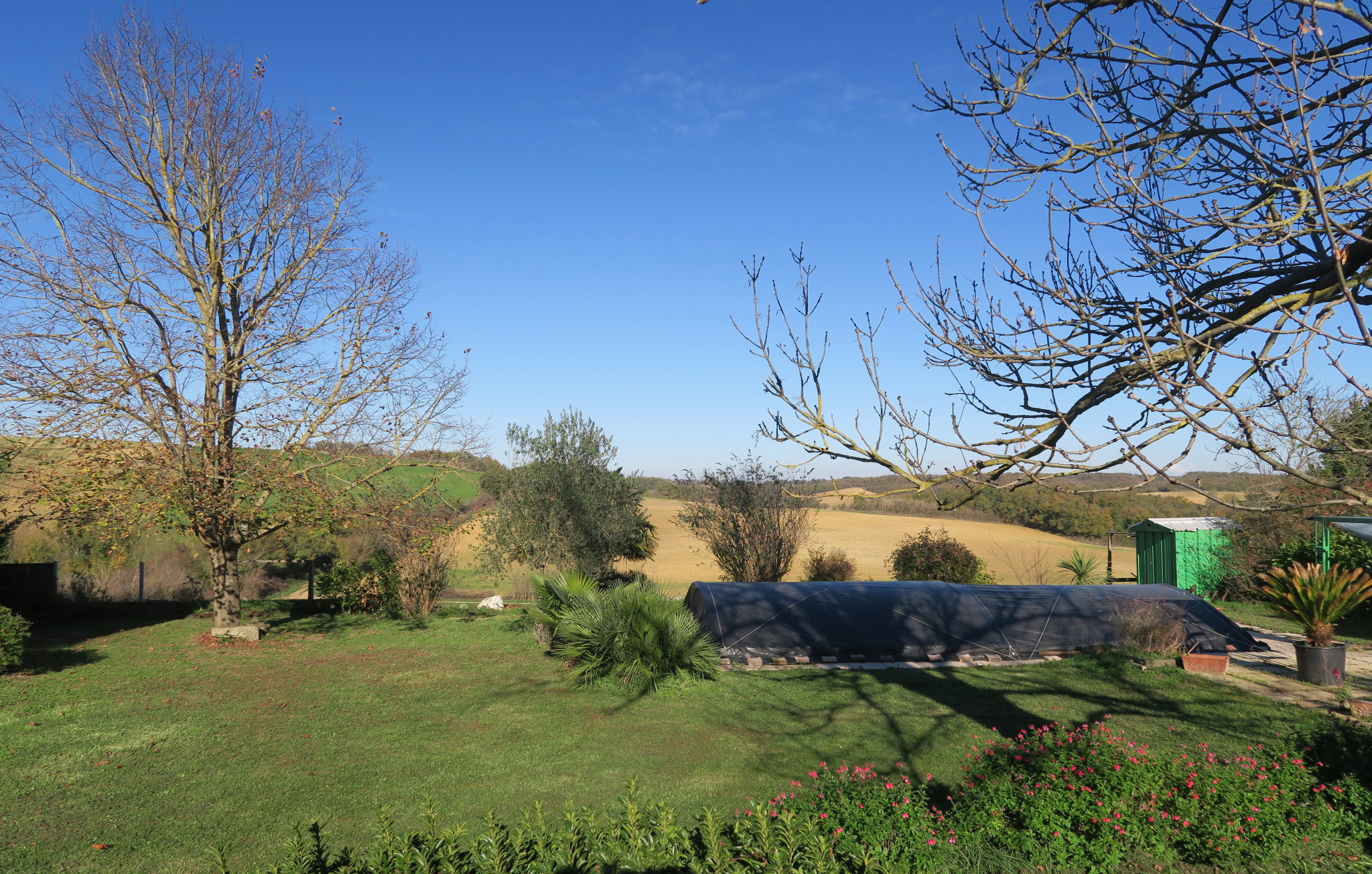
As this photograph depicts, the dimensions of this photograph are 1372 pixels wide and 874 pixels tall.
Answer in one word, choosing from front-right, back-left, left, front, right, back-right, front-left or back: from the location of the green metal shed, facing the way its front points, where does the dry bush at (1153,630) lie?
front-left

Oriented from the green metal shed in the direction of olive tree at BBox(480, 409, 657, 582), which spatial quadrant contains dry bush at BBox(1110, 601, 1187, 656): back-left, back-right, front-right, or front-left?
front-left

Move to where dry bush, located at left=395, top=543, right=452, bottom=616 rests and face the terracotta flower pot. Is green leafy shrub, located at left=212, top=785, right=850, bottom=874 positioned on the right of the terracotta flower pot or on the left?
right

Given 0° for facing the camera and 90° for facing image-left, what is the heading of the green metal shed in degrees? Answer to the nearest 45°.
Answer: approximately 45°

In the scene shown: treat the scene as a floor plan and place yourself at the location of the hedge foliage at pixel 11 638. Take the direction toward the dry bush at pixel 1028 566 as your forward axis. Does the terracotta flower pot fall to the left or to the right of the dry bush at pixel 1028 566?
right

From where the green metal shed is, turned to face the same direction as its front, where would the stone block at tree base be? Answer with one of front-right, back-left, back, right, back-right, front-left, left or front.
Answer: front

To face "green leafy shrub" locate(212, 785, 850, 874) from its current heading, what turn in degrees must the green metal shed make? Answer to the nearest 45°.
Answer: approximately 45° to its left

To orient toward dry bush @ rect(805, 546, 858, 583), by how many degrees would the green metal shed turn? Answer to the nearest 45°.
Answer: approximately 45° to its right

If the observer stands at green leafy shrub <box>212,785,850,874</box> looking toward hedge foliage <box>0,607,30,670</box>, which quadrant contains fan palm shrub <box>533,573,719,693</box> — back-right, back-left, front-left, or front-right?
front-right
